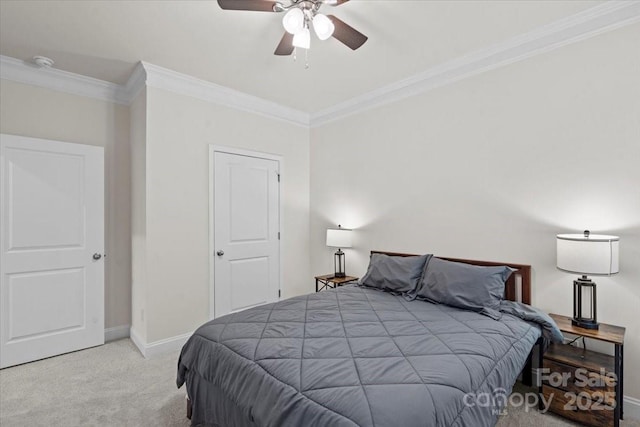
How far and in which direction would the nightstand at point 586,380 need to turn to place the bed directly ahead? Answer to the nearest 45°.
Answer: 0° — it already faces it

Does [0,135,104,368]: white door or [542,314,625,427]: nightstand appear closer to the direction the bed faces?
the white door

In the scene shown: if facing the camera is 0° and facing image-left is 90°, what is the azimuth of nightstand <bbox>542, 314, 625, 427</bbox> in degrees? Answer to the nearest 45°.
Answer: approximately 45°

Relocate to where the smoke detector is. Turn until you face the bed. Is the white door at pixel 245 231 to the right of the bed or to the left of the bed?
left

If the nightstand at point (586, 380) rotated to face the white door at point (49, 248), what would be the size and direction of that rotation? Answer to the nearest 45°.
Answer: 0° — it already faces it

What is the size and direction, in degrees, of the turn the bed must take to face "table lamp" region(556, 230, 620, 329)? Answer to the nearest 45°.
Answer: approximately 135° to its left
